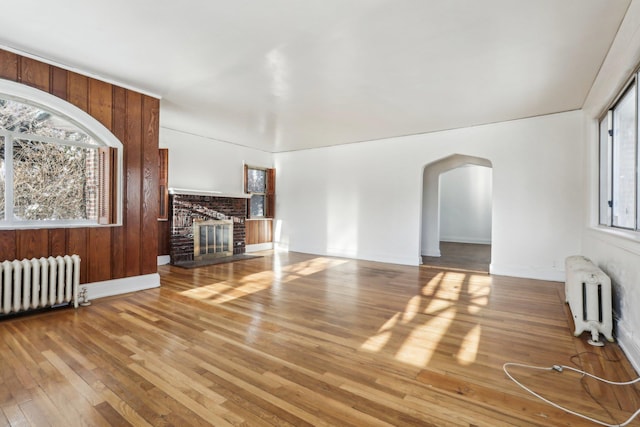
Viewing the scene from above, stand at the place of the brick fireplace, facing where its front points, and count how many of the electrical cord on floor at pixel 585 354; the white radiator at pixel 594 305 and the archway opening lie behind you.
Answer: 0

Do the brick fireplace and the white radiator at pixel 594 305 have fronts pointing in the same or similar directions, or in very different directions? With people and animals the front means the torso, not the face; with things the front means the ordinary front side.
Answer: very different directions

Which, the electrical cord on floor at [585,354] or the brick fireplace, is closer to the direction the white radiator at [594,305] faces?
the brick fireplace

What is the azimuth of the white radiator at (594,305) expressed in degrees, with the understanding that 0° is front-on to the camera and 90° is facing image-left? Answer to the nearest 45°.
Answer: approximately 90°

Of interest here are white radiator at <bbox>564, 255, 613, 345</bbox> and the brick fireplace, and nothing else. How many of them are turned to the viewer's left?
1

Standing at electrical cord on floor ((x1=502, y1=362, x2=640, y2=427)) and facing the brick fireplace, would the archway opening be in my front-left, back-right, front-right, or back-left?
front-right

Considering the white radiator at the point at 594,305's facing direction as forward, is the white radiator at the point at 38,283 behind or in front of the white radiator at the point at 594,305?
in front

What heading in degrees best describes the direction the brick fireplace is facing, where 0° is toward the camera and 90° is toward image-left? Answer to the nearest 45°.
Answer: approximately 315°

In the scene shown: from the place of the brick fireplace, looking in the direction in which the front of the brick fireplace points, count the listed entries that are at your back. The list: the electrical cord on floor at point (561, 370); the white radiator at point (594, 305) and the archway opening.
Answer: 0

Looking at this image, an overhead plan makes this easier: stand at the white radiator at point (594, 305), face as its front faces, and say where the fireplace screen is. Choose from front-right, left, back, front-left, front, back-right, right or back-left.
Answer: front

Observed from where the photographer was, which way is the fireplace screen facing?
facing the viewer and to the right of the viewer

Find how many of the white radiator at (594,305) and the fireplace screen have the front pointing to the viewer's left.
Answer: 1

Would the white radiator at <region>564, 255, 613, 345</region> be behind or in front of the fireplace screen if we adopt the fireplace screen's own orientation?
in front

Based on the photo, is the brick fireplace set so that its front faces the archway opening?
no

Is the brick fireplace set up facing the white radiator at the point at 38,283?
no

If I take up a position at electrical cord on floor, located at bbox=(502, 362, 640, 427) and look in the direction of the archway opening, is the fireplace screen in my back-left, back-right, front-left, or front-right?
front-left
